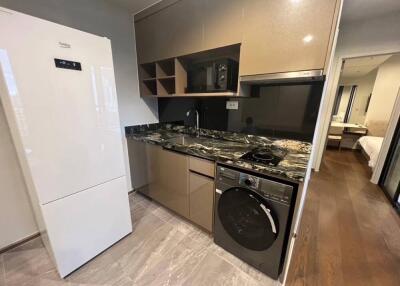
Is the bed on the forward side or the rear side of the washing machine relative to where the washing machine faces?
on the rear side

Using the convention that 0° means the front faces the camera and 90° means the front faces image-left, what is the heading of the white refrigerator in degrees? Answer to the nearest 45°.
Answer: approximately 315°
